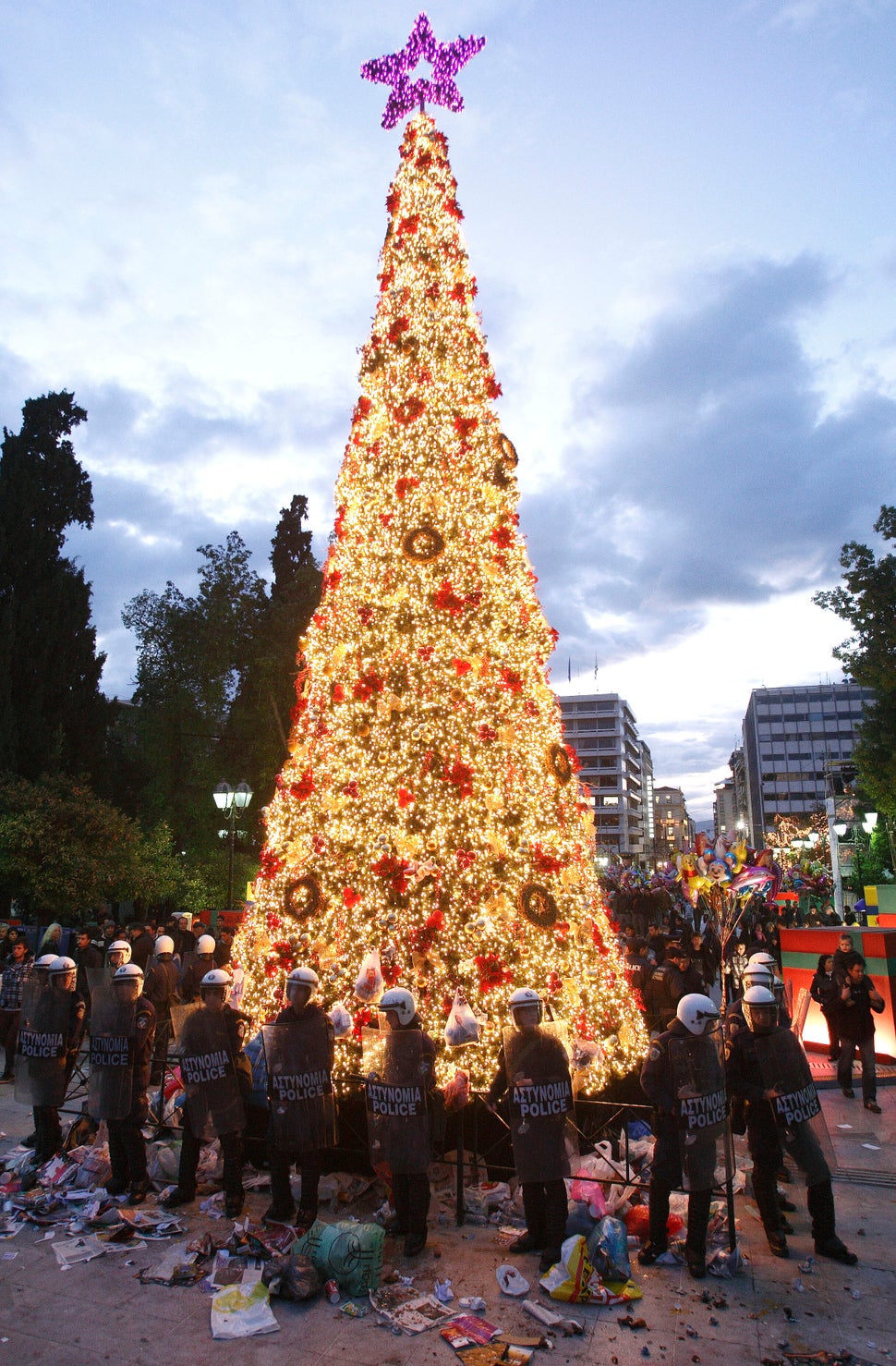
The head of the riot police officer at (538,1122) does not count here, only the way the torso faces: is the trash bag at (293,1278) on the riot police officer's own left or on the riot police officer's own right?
on the riot police officer's own right

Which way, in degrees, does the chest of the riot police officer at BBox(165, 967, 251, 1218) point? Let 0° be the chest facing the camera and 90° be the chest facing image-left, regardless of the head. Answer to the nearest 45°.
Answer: approximately 0°

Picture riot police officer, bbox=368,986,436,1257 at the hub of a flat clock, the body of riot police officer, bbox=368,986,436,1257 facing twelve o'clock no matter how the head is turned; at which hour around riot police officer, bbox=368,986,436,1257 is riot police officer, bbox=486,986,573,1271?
riot police officer, bbox=486,986,573,1271 is roughly at 8 o'clock from riot police officer, bbox=368,986,436,1257.

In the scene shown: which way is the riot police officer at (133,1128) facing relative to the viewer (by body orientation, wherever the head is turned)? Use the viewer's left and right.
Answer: facing the viewer and to the left of the viewer

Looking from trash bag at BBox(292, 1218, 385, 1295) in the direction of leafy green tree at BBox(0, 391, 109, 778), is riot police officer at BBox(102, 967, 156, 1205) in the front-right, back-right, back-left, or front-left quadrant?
front-left

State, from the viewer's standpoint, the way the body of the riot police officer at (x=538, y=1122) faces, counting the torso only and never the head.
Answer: toward the camera

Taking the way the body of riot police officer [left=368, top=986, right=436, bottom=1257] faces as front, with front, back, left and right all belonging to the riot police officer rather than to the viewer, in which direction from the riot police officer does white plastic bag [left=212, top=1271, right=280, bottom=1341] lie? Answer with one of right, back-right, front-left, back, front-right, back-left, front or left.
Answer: front

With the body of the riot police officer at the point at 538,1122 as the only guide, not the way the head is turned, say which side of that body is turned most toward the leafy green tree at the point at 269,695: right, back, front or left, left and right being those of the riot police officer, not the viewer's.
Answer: back

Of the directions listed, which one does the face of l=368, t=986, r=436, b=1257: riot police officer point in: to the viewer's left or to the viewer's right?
to the viewer's left

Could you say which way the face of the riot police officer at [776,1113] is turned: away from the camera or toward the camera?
toward the camera

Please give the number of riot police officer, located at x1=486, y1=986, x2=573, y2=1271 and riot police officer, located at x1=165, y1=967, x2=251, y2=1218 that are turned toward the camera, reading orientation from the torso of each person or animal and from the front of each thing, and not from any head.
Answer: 2

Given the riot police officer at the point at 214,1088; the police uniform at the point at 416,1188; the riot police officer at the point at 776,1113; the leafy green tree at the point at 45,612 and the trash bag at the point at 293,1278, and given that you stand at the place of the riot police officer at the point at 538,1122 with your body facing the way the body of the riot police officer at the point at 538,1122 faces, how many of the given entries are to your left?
1

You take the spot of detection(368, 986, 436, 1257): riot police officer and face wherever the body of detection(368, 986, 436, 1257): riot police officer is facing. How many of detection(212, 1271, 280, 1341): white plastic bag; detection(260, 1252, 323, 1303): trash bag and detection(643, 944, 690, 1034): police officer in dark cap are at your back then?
1

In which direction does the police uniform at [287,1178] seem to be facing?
toward the camera

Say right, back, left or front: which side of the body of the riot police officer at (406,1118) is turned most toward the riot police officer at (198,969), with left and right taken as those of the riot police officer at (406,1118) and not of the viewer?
right
